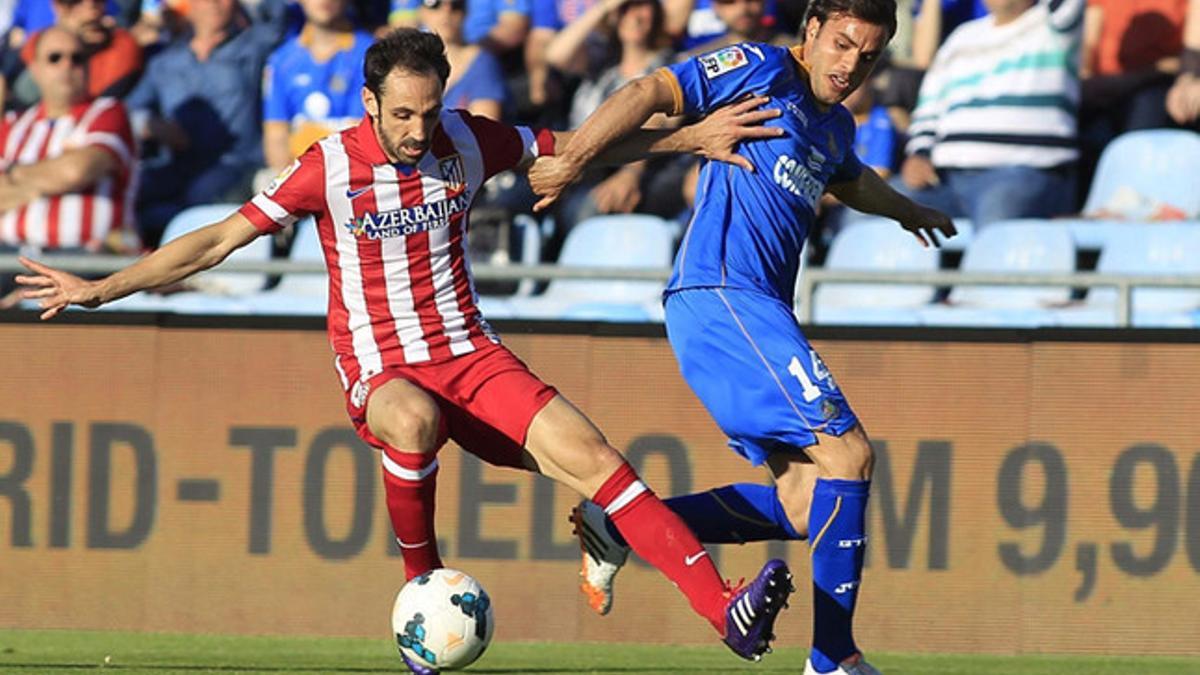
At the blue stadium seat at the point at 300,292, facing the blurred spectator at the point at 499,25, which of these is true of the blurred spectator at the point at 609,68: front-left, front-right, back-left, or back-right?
front-right

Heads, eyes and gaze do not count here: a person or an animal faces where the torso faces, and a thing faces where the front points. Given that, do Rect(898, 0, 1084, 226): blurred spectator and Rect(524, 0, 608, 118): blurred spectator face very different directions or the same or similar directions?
same or similar directions

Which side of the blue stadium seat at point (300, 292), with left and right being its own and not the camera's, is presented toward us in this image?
front

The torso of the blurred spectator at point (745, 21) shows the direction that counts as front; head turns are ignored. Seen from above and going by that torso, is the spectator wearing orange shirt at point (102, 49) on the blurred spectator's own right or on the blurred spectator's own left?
on the blurred spectator's own right

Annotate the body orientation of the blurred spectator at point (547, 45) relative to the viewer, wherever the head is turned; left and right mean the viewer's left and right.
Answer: facing the viewer

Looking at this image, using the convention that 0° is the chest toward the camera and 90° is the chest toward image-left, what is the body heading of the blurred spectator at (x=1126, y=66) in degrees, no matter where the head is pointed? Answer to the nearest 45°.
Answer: approximately 0°

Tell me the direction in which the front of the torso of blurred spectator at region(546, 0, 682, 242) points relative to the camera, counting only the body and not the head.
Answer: toward the camera

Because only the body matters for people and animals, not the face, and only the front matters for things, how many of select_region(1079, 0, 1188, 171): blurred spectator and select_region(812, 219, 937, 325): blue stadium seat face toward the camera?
2

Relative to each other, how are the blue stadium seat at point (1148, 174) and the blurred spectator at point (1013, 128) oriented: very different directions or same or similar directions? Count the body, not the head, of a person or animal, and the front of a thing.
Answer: same or similar directions

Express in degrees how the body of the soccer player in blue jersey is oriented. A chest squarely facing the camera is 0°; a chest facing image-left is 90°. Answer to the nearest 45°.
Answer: approximately 315°

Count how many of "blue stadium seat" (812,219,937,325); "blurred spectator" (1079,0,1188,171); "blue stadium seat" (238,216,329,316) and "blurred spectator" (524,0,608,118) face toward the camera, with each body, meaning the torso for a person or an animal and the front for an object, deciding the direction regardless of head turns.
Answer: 4

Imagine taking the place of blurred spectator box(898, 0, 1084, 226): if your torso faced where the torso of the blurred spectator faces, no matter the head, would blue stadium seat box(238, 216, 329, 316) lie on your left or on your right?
on your right

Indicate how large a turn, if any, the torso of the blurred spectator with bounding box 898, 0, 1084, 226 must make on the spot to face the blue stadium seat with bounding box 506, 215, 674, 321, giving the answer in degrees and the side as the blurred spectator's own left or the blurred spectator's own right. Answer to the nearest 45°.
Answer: approximately 90° to the blurred spectator's own right
